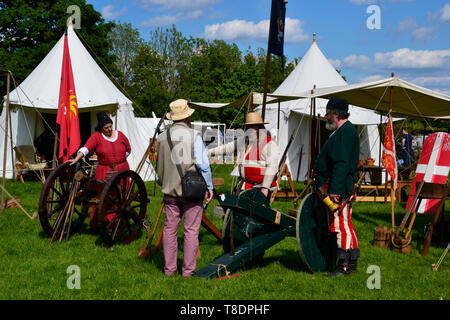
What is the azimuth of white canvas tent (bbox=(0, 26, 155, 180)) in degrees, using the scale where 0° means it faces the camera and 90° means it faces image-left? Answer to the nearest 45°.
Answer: approximately 0°

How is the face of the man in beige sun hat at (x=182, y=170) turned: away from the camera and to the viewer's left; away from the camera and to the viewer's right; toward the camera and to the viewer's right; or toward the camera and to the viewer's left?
away from the camera and to the viewer's right

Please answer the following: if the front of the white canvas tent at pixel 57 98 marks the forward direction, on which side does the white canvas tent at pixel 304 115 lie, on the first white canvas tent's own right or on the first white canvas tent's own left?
on the first white canvas tent's own left

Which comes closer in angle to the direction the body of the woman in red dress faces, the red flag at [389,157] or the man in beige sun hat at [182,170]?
the man in beige sun hat

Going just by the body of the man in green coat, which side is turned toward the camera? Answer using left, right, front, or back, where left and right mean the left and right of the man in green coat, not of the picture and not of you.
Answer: left

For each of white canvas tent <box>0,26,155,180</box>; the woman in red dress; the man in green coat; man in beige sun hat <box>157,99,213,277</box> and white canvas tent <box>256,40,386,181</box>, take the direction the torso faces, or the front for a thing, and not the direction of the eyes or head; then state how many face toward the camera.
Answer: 3
